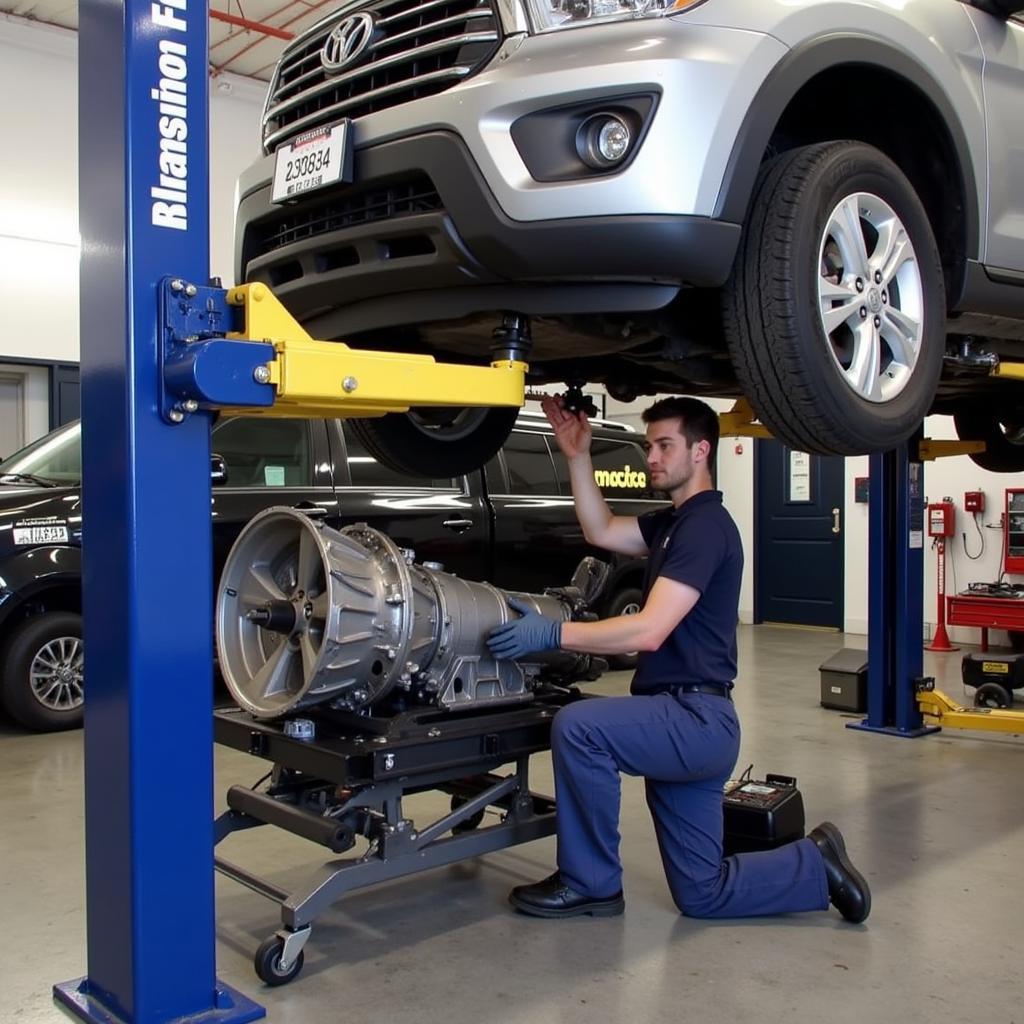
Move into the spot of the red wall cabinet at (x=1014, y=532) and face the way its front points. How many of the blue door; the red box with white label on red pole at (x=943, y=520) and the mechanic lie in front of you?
1

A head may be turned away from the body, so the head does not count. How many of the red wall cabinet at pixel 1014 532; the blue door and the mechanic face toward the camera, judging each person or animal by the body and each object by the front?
2

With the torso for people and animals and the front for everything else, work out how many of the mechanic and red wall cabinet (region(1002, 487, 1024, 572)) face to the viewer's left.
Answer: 1

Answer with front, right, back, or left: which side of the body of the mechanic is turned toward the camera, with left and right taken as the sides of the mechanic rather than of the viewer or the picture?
left

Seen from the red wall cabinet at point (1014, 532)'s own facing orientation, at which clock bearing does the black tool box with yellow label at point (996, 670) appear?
The black tool box with yellow label is roughly at 12 o'clock from the red wall cabinet.

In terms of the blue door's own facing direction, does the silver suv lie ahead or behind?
ahead

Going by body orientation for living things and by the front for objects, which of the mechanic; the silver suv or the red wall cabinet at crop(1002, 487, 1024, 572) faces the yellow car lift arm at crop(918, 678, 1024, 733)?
the red wall cabinet

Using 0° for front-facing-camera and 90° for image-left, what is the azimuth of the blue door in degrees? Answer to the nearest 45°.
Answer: approximately 0°

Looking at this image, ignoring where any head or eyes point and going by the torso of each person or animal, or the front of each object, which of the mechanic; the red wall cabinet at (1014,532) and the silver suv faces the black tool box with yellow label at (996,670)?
the red wall cabinet

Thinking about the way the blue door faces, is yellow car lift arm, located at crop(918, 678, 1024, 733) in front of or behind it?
in front

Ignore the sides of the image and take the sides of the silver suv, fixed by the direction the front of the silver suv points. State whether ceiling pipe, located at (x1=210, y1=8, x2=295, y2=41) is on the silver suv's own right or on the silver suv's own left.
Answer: on the silver suv's own right
